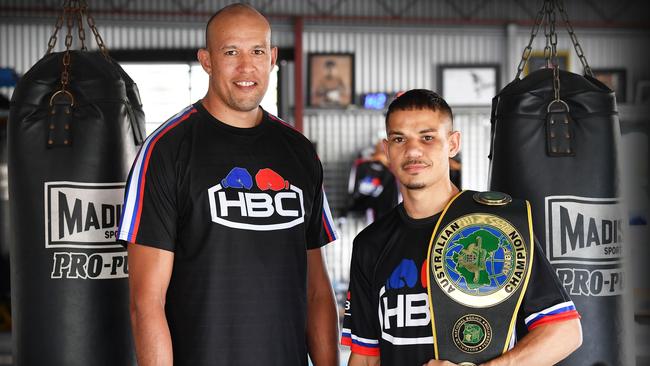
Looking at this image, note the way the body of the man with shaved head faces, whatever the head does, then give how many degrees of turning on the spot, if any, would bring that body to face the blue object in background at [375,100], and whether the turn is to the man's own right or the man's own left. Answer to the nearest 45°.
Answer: approximately 135° to the man's own left

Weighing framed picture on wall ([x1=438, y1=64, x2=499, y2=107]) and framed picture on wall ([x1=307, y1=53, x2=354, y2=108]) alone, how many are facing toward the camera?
2

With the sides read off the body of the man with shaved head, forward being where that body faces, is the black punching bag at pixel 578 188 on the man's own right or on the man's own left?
on the man's own left

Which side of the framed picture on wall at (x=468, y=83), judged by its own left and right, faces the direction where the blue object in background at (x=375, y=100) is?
right

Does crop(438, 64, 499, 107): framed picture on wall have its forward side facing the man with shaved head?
yes

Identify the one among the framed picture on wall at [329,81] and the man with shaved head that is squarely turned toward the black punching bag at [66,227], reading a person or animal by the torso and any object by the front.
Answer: the framed picture on wall

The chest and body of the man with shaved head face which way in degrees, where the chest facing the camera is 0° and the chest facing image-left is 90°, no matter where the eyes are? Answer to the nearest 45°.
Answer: approximately 315°

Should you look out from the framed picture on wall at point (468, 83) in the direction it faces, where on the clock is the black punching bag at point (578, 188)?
The black punching bag is roughly at 12 o'clock from the framed picture on wall.

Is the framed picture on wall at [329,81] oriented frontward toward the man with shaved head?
yes

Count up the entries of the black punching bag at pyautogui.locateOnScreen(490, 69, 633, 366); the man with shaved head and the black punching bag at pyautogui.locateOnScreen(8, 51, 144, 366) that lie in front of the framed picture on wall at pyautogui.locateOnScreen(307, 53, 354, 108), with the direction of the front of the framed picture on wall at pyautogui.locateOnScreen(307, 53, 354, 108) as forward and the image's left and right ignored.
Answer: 3

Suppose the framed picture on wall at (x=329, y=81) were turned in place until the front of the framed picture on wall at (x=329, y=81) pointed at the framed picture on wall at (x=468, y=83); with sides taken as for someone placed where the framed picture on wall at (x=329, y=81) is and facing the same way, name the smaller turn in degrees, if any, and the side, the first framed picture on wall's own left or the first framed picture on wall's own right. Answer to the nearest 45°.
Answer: approximately 90° to the first framed picture on wall's own left
